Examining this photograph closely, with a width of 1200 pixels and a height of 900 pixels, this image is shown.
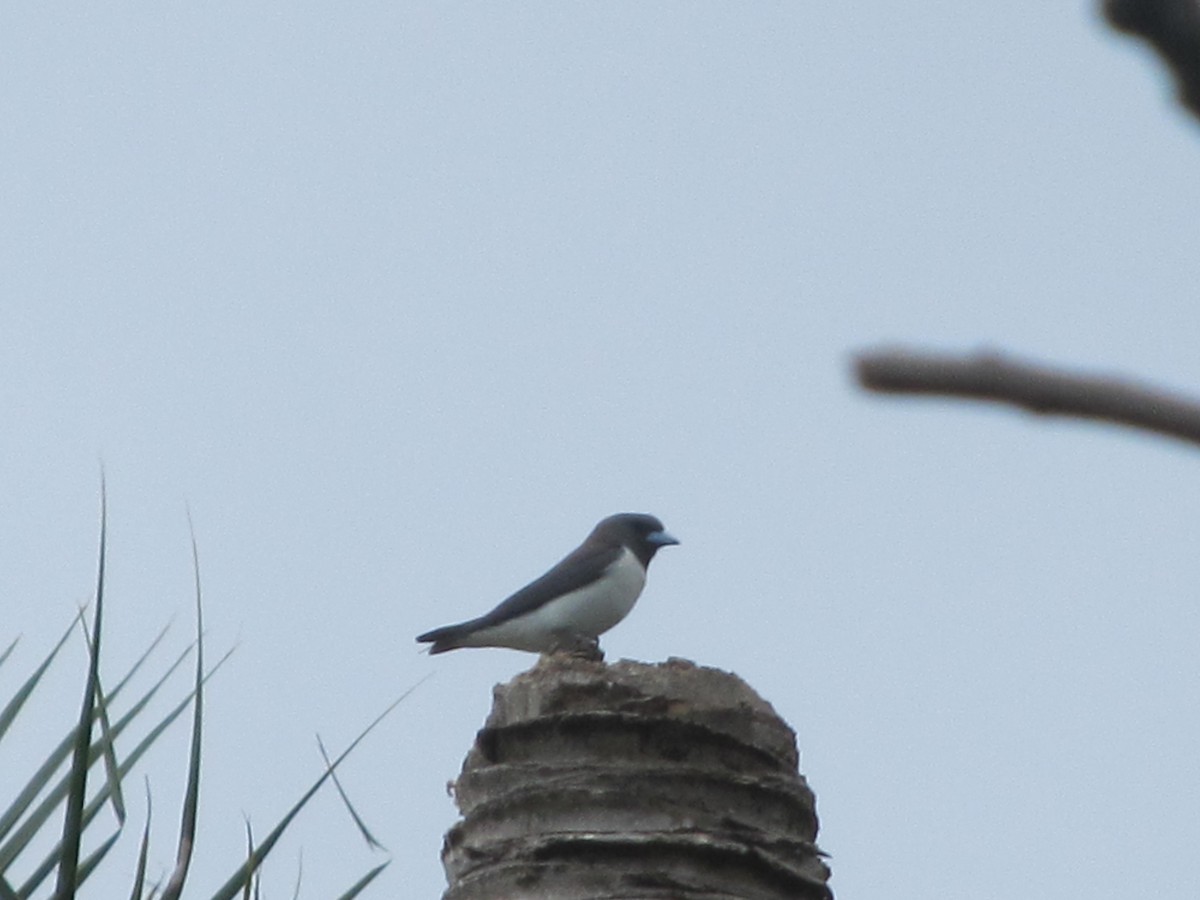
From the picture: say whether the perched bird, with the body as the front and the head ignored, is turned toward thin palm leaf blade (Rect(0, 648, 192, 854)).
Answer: no

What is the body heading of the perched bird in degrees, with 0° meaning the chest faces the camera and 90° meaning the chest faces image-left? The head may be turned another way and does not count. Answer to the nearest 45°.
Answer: approximately 270°

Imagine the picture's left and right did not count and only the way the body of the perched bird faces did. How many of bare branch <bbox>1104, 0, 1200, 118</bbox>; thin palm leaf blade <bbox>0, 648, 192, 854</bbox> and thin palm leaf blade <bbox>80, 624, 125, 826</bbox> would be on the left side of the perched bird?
0

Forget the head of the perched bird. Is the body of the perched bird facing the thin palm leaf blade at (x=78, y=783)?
no

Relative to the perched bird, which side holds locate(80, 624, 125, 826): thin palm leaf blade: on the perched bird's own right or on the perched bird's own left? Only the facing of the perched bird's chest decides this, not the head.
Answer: on the perched bird's own right
